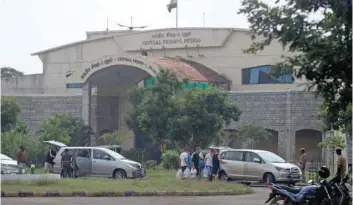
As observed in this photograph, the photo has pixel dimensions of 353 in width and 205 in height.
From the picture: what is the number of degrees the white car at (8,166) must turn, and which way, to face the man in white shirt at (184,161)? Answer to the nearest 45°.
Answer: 0° — it already faces them

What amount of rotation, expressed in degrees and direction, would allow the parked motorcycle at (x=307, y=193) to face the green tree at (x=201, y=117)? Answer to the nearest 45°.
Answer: approximately 90° to its left

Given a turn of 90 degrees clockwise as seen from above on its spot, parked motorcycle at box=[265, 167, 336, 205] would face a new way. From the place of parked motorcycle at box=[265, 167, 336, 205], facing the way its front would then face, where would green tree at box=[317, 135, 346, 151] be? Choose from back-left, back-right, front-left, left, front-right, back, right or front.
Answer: back

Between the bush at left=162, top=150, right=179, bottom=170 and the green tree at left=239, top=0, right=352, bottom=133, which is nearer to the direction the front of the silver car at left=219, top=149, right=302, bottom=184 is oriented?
the green tree
